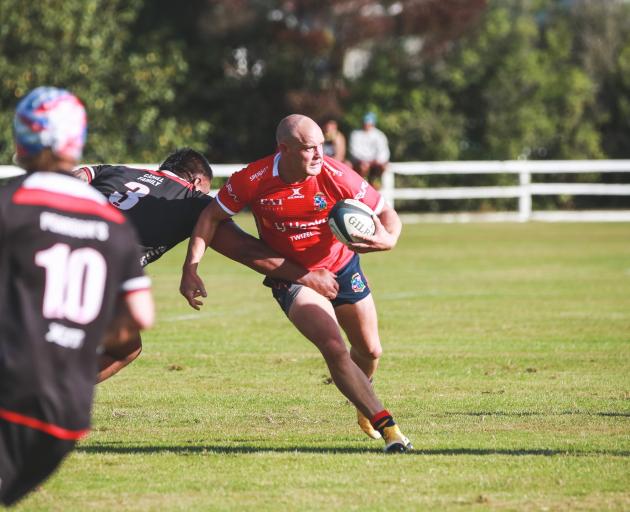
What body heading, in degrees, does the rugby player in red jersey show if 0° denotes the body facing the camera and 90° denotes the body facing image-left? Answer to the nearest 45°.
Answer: approximately 315°

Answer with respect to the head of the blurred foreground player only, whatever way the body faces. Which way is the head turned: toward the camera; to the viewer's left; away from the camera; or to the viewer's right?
away from the camera

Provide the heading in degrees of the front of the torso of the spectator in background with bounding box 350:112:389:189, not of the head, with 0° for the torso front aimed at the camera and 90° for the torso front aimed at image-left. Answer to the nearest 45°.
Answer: approximately 0°

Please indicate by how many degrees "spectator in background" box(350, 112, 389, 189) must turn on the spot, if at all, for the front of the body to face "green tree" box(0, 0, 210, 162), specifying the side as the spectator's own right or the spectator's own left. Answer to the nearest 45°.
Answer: approximately 135° to the spectator's own right

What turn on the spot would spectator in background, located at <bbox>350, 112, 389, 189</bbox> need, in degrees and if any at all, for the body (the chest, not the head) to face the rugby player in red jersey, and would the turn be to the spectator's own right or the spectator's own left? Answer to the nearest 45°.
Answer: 0° — they already face them

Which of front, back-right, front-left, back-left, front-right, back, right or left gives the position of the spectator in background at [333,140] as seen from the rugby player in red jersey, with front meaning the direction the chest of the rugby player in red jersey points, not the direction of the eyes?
back-left

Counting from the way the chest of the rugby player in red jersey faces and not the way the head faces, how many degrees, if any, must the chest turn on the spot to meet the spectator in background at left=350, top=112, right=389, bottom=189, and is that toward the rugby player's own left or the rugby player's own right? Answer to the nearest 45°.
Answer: approximately 135° to the rugby player's own left

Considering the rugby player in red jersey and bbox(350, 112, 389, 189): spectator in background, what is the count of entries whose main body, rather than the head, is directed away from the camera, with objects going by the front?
0
